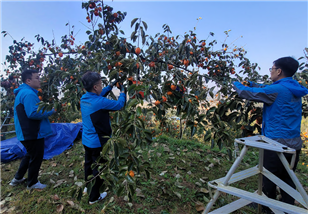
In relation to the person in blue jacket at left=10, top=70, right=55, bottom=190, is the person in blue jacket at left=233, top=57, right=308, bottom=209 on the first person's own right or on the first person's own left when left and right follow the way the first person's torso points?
on the first person's own right

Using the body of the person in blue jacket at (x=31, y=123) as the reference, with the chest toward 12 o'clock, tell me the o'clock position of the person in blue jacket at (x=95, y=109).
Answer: the person in blue jacket at (x=95, y=109) is roughly at 2 o'clock from the person in blue jacket at (x=31, y=123).

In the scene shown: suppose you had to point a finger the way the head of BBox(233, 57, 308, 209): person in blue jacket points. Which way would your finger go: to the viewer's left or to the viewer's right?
to the viewer's left

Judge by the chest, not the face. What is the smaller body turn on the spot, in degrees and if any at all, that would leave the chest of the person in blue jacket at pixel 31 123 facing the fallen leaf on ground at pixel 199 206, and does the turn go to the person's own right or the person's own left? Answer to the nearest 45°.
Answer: approximately 45° to the person's own right

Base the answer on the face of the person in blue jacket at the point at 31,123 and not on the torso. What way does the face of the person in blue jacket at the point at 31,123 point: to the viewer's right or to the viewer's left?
to the viewer's right

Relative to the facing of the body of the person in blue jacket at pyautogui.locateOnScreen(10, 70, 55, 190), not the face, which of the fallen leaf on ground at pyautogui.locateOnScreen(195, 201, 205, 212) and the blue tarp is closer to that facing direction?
the fallen leaf on ground

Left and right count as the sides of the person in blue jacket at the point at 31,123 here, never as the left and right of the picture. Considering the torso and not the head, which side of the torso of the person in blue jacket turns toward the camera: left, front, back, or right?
right

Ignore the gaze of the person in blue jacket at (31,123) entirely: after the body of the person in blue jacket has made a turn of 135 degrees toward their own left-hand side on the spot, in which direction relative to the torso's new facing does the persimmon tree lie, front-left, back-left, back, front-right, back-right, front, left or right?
back
